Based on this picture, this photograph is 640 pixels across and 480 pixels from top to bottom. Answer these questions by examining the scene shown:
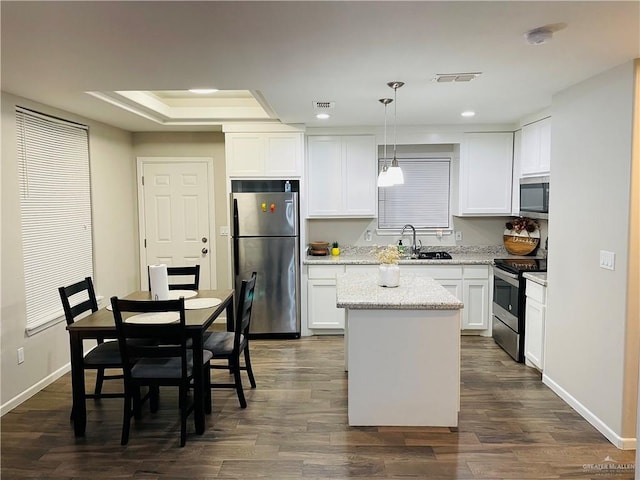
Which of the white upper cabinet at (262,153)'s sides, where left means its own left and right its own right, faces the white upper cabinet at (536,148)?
left

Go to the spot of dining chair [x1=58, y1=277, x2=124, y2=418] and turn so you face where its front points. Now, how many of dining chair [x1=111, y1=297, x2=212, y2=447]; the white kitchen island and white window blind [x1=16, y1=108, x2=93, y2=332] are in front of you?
2

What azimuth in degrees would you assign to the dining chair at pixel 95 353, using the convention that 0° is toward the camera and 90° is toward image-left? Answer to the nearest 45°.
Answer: approximately 315°

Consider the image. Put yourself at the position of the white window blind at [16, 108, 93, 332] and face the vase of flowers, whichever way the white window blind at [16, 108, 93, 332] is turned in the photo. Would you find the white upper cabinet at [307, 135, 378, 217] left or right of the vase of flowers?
left

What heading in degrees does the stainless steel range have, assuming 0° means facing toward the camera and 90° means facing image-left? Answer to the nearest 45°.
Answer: approximately 90°

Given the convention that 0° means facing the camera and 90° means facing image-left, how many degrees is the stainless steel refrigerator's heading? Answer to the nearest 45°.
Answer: approximately 0°

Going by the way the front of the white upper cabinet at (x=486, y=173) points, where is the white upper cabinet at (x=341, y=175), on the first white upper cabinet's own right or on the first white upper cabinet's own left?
on the first white upper cabinet's own right

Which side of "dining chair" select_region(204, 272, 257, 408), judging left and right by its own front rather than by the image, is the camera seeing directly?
left

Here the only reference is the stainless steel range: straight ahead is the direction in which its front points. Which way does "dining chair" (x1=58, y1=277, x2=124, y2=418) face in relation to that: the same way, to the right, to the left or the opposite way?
the opposite way

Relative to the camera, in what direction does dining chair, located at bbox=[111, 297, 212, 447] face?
facing away from the viewer

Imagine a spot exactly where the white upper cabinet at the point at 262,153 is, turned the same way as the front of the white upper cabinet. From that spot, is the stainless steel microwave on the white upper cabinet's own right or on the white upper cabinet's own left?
on the white upper cabinet's own left
